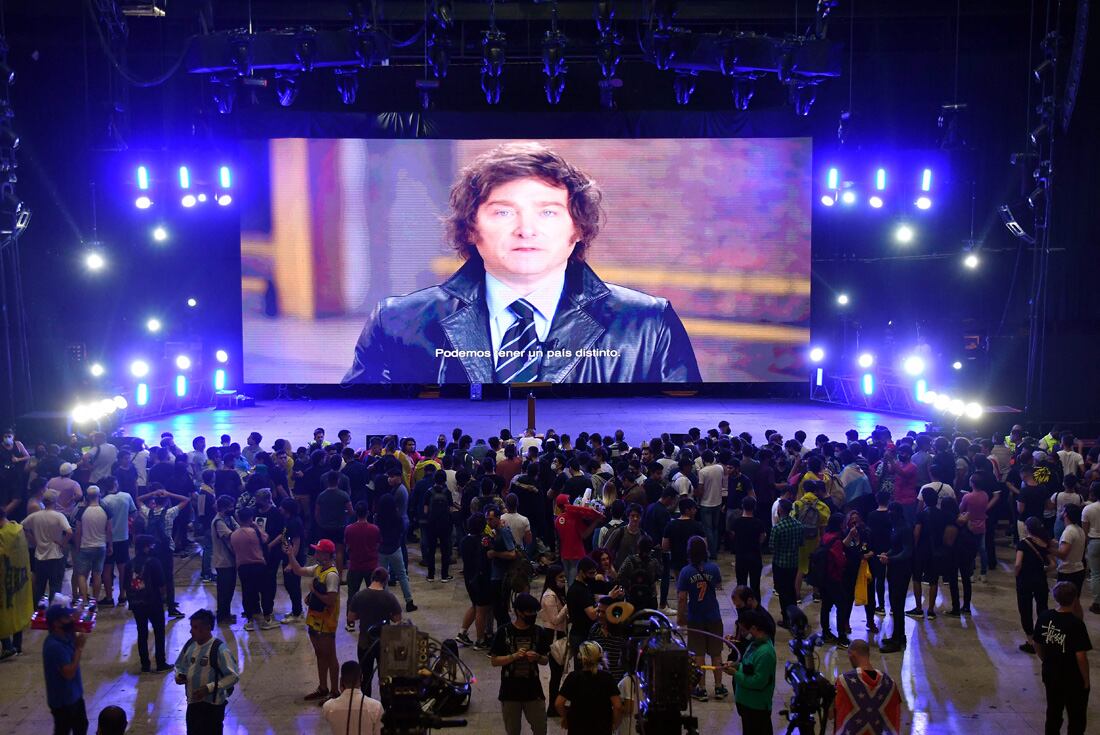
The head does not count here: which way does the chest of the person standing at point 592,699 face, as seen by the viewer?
away from the camera

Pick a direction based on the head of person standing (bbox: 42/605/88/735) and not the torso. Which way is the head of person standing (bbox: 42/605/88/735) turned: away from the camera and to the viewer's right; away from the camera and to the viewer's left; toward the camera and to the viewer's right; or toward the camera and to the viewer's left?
toward the camera and to the viewer's right

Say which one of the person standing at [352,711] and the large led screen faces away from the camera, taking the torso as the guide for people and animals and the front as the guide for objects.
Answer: the person standing

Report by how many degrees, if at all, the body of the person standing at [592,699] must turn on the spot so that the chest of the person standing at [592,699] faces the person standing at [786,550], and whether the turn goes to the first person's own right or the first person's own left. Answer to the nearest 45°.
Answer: approximately 45° to the first person's own right

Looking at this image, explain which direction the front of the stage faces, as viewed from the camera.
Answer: facing the viewer

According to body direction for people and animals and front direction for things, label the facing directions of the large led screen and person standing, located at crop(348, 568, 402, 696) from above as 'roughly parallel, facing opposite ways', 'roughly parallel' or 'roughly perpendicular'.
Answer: roughly parallel, facing opposite ways

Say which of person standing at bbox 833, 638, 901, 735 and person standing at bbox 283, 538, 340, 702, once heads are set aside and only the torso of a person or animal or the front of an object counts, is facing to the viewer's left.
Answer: person standing at bbox 283, 538, 340, 702

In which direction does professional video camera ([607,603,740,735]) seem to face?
away from the camera

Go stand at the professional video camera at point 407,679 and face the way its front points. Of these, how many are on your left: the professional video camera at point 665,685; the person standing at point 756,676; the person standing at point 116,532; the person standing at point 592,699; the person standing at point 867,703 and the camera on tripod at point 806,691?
1

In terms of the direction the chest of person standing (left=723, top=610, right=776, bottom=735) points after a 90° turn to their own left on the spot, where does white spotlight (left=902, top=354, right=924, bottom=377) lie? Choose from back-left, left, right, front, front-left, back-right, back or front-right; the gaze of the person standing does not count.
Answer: back

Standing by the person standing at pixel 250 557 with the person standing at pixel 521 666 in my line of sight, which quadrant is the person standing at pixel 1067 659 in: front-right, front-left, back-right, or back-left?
front-left

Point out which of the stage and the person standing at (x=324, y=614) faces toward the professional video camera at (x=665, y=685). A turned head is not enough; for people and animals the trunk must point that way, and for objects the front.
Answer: the stage

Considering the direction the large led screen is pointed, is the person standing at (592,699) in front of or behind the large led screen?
in front

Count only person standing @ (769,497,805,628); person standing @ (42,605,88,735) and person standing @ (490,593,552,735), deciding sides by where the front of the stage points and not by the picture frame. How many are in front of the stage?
3

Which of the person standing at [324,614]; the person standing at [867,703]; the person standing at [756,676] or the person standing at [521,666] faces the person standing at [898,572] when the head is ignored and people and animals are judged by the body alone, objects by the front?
the person standing at [867,703]
